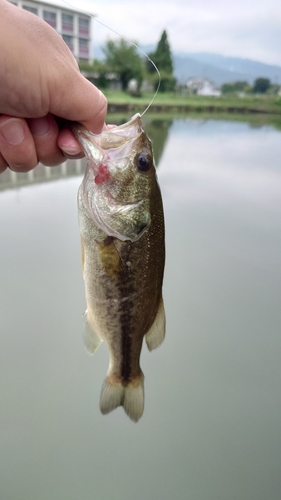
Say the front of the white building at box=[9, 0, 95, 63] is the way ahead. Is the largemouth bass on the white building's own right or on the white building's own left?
on the white building's own right

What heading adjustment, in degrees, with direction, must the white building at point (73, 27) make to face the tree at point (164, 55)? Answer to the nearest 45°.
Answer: approximately 90° to its left

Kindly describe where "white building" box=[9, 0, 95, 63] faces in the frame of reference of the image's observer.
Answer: facing the viewer and to the right of the viewer
